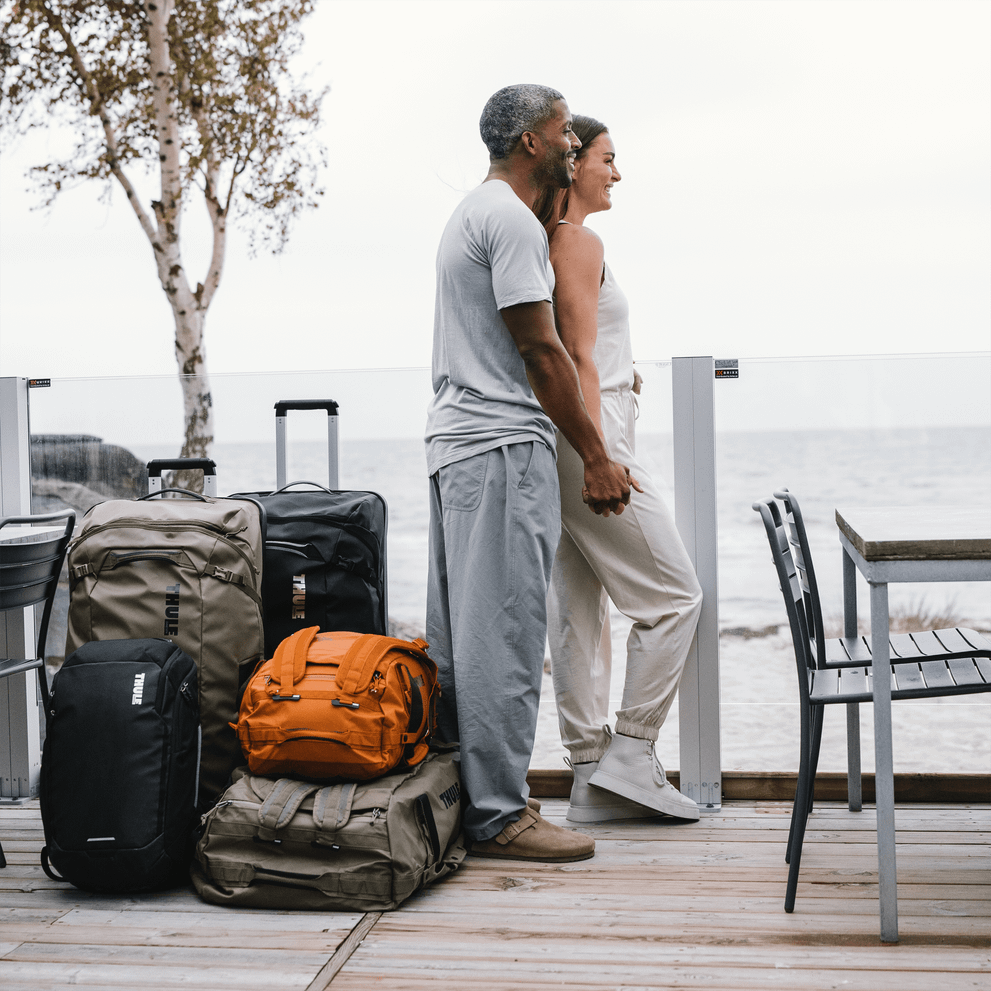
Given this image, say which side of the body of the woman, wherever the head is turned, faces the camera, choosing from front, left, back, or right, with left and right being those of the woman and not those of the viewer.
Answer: right

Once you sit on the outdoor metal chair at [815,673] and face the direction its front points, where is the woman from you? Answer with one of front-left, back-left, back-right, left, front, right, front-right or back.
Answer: back-left

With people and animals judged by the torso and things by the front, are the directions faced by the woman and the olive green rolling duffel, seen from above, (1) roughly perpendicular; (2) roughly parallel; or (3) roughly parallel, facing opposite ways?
roughly perpendicular

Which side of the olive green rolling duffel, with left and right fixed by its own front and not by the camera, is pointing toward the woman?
left

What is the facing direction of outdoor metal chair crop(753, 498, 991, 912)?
to the viewer's right

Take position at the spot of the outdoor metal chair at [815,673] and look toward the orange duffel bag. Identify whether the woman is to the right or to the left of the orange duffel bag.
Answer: right

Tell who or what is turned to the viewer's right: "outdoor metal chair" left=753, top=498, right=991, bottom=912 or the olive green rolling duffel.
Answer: the outdoor metal chair
